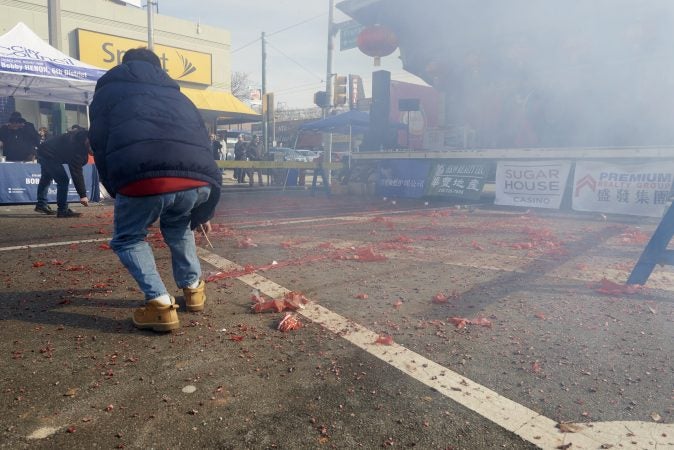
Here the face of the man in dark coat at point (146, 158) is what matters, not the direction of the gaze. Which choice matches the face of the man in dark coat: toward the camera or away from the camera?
away from the camera

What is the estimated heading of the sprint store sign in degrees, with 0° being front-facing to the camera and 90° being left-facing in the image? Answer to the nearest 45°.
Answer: approximately 315°

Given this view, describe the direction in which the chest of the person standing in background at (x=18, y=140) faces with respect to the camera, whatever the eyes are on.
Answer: toward the camera

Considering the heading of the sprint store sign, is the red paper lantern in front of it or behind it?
in front

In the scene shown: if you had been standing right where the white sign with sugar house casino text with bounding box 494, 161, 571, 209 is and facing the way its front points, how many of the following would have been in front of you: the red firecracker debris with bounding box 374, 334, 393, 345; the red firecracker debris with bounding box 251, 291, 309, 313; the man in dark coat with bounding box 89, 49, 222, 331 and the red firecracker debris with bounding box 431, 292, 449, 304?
4

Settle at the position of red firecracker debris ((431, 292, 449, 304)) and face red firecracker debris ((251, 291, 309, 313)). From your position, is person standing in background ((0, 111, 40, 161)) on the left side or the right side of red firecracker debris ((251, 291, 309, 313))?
right

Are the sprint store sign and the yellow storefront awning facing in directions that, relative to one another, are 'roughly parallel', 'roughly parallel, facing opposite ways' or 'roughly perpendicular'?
roughly parallel

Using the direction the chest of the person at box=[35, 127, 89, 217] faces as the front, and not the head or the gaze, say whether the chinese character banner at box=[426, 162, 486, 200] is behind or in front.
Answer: in front

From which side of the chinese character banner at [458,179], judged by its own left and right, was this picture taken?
front

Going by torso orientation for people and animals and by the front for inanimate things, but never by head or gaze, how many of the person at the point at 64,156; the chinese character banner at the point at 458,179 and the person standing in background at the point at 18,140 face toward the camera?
2

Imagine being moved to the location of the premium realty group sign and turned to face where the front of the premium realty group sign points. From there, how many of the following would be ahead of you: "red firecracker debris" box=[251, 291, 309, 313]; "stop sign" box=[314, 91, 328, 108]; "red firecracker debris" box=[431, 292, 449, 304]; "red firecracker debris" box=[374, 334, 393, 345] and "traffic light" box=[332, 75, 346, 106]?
3

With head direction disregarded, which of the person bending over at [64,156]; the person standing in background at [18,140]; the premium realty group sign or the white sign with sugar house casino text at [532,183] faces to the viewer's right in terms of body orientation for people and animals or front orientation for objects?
the person bending over at [64,156]

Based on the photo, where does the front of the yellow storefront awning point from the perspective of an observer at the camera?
facing the viewer and to the right of the viewer
